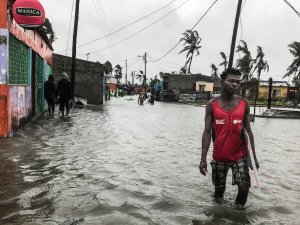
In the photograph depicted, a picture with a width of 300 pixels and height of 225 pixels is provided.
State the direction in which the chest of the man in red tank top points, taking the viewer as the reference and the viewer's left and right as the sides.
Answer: facing the viewer

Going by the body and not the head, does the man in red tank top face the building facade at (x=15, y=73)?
no
